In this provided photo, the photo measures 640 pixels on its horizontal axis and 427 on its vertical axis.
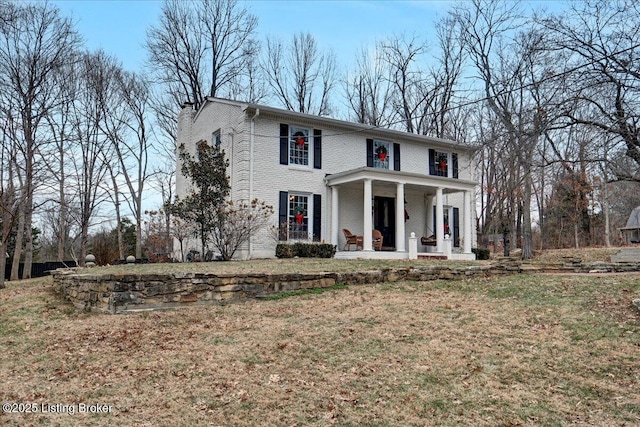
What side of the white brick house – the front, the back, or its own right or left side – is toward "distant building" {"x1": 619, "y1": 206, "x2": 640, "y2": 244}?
left

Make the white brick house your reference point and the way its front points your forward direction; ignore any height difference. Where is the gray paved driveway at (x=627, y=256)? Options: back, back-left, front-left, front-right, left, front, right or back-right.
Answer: front-left

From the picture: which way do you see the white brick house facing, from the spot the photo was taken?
facing the viewer and to the right of the viewer
